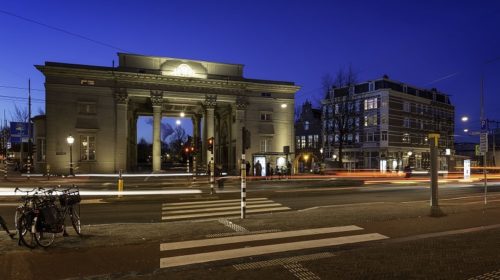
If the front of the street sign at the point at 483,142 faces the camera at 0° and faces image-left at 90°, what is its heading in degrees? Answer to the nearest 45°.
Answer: approximately 0°

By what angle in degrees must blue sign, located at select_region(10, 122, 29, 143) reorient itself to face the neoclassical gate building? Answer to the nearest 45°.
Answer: approximately 135° to its left

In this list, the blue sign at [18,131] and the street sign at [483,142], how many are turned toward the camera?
2

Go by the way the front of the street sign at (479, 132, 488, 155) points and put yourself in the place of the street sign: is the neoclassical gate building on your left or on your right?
on your right

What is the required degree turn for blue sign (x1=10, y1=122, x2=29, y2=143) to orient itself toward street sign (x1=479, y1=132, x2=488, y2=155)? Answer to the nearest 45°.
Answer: approximately 45° to its left

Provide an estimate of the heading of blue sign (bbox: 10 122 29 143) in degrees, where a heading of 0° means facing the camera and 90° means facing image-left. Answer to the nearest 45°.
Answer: approximately 0°

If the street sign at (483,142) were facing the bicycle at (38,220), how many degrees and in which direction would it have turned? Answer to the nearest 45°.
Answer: approximately 45° to its right

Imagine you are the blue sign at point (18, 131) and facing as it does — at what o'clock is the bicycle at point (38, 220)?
The bicycle is roughly at 12 o'clock from the blue sign.

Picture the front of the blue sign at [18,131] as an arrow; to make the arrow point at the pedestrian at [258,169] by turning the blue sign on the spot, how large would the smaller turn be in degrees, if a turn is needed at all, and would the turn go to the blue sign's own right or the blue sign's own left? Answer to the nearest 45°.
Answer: approximately 90° to the blue sign's own left
